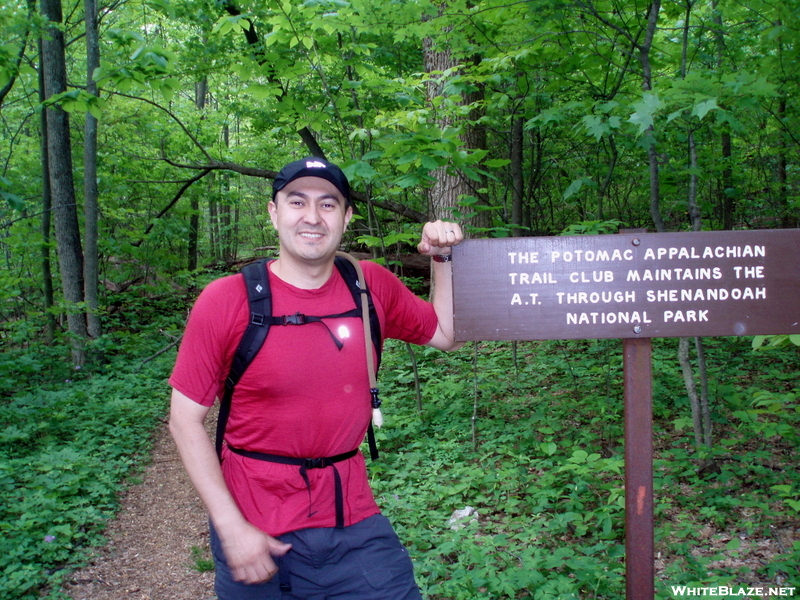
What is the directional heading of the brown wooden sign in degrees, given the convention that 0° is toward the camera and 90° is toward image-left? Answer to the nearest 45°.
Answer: approximately 0°

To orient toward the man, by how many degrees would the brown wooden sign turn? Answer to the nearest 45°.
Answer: approximately 45° to its right
